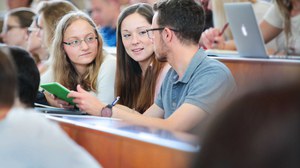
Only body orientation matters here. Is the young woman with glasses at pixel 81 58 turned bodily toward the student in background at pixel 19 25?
no

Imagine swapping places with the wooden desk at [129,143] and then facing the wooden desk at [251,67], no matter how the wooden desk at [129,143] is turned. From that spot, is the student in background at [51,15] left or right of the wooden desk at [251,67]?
left

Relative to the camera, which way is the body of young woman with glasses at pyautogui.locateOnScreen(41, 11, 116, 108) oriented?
toward the camera

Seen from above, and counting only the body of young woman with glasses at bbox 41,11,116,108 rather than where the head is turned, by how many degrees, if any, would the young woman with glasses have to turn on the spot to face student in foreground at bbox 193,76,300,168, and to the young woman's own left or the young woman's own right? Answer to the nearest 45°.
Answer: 0° — they already face them

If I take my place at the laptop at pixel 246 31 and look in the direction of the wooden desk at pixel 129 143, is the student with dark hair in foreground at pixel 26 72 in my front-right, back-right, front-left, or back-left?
front-right

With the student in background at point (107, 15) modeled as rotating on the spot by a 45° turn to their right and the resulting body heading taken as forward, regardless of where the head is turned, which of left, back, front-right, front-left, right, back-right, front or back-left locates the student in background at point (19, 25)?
front

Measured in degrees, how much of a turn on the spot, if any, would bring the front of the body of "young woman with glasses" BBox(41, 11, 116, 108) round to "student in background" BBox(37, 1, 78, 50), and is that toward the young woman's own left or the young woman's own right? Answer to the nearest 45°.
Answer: approximately 180°

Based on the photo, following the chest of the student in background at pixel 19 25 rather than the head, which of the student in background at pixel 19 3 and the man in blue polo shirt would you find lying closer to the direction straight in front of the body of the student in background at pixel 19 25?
the man in blue polo shirt

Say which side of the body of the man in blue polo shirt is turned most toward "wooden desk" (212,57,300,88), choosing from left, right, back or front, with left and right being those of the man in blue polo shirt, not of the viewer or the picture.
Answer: back

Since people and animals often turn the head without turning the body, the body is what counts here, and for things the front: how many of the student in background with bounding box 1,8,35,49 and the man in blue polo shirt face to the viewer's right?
0

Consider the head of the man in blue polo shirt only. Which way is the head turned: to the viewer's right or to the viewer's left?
to the viewer's left

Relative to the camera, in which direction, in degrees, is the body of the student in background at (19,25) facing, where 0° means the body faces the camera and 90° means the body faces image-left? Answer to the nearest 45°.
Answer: approximately 45°

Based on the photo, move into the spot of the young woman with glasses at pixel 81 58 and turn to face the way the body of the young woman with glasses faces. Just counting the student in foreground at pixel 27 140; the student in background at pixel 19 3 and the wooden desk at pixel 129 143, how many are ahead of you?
2

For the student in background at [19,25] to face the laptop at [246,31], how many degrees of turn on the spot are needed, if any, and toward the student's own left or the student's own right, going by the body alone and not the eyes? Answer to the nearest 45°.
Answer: approximately 90° to the student's own left
